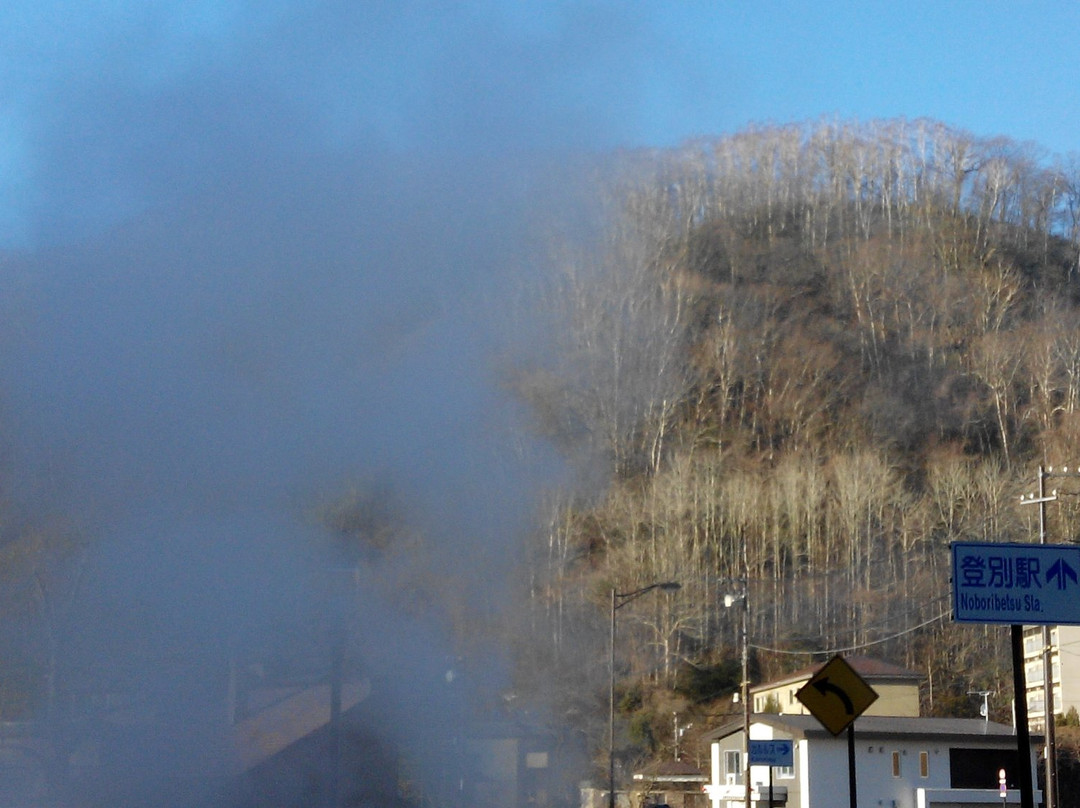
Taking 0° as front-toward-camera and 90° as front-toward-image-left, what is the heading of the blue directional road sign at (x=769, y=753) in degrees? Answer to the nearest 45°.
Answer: approximately 0°

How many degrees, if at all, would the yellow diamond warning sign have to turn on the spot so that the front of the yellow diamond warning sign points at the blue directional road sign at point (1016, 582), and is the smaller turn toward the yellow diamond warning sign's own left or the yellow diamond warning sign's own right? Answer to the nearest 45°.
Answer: approximately 45° to the yellow diamond warning sign's own left

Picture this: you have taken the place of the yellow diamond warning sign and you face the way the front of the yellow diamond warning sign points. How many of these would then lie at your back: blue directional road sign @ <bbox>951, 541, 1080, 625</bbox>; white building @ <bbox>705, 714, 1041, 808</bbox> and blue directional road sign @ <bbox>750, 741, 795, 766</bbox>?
2

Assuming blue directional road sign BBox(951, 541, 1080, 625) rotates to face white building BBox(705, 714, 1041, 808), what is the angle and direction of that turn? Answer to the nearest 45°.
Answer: approximately 180°

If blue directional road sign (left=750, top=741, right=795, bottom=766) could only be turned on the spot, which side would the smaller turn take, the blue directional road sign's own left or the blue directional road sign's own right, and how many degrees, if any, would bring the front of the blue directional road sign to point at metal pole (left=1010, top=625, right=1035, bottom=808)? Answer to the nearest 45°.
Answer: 0° — it already faces it

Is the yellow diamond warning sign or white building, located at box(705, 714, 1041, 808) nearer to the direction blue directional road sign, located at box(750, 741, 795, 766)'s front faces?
the yellow diamond warning sign

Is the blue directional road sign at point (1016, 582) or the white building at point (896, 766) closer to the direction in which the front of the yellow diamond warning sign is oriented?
the blue directional road sign

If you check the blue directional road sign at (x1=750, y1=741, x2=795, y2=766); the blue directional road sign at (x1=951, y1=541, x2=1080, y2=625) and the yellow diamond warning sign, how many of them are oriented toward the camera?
3
